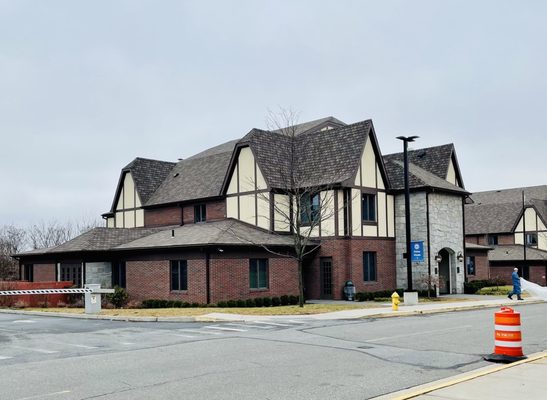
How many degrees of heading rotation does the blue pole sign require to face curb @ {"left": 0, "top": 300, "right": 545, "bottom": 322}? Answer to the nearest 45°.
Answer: approximately 45° to its right

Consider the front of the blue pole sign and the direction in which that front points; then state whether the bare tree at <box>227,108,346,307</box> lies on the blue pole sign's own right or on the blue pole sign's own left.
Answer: on the blue pole sign's own right

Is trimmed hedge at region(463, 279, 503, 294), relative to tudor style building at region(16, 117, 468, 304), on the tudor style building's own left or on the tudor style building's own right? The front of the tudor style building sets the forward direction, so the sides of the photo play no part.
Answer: on the tudor style building's own left

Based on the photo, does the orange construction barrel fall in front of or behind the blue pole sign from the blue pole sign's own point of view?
in front

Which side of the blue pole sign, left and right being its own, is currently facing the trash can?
right

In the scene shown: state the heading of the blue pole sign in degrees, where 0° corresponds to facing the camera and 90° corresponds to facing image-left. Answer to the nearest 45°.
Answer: approximately 0°

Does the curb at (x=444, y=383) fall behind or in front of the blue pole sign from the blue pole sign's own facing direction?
in front
